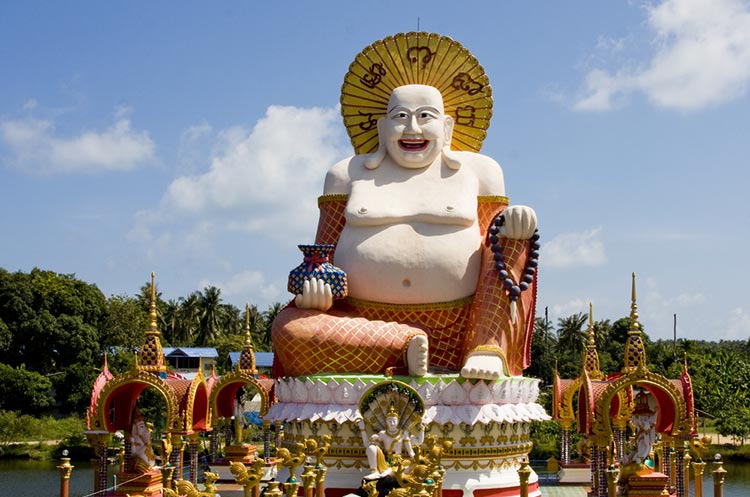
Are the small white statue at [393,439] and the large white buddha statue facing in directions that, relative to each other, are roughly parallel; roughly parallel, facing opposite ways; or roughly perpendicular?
roughly parallel

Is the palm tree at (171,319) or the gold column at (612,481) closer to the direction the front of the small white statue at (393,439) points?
the gold column

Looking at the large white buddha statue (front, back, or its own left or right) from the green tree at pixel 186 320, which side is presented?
back

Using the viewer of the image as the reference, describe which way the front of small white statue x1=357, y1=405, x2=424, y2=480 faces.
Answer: facing the viewer

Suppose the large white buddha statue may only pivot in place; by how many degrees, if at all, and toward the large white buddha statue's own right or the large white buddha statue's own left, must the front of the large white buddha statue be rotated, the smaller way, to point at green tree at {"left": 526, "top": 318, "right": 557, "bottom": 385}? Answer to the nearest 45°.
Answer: approximately 180°

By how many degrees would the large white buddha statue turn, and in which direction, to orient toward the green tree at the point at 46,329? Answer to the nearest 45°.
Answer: approximately 135° to its right

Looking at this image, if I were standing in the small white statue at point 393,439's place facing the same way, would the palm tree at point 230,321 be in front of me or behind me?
behind

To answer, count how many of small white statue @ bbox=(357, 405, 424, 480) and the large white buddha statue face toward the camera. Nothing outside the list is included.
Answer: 2

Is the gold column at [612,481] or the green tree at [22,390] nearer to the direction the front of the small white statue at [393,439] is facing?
the gold column

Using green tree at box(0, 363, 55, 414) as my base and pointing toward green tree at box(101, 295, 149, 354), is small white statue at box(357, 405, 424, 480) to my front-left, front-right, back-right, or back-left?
back-right

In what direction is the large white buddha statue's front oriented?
toward the camera

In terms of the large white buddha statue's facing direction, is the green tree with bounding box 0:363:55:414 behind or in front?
behind

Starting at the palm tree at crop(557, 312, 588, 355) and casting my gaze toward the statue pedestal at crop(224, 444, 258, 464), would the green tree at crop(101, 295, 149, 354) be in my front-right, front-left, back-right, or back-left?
front-right
